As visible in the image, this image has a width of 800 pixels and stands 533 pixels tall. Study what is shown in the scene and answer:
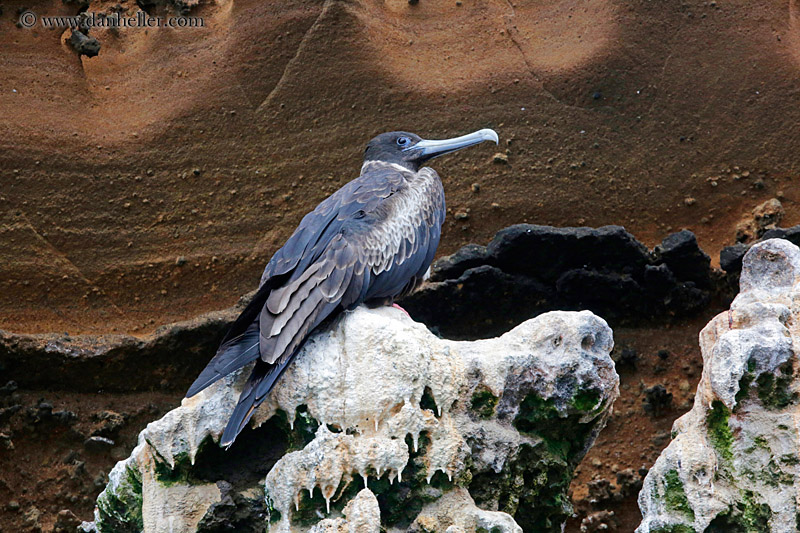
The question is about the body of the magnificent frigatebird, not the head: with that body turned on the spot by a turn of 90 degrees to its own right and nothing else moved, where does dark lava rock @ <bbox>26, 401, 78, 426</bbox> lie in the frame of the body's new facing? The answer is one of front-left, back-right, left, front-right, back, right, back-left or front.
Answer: back-right

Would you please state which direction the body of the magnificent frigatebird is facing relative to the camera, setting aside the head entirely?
to the viewer's right

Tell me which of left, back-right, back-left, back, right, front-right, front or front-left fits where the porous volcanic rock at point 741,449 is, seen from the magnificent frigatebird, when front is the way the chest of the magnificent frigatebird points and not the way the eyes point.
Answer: front

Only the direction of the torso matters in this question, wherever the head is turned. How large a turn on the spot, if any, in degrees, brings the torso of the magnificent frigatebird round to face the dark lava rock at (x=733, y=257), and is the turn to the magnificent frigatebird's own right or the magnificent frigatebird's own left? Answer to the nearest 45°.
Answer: approximately 45° to the magnificent frigatebird's own left

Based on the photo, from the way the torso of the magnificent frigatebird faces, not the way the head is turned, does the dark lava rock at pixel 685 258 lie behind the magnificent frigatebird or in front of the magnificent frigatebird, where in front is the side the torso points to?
in front

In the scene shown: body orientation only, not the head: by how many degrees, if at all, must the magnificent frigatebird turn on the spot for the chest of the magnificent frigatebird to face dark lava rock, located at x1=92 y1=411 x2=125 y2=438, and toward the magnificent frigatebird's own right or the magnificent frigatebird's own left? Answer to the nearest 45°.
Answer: approximately 135° to the magnificent frigatebird's own left

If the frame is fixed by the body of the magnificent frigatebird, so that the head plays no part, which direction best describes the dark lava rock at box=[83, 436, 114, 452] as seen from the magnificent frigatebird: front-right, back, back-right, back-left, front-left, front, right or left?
back-left

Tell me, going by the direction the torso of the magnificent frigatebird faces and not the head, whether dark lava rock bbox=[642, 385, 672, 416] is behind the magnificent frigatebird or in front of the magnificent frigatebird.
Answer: in front
